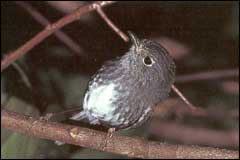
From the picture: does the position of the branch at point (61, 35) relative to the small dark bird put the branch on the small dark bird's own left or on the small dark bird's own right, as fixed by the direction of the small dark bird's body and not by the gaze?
on the small dark bird's own right

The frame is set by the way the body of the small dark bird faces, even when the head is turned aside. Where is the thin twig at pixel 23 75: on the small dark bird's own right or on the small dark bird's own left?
on the small dark bird's own right
